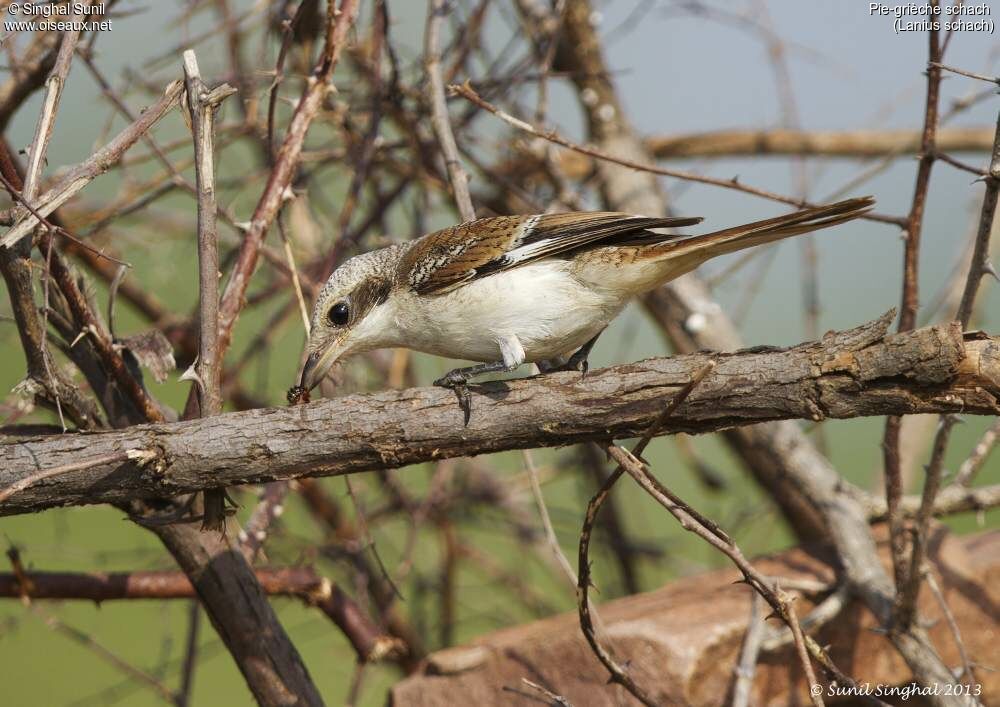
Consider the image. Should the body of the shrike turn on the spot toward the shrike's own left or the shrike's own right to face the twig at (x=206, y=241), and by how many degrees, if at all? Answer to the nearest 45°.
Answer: approximately 45° to the shrike's own left

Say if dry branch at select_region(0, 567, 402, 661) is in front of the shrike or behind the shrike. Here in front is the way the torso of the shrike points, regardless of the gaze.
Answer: in front

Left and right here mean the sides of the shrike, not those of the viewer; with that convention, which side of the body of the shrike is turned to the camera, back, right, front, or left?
left

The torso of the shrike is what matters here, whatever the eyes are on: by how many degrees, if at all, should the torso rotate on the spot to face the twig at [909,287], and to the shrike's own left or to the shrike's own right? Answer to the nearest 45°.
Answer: approximately 180°

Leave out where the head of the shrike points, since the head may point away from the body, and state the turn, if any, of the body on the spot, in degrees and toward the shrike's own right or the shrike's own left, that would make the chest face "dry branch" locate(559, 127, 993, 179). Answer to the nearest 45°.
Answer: approximately 135° to the shrike's own right

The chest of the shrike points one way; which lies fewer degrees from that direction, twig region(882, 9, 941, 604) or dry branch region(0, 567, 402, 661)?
the dry branch
